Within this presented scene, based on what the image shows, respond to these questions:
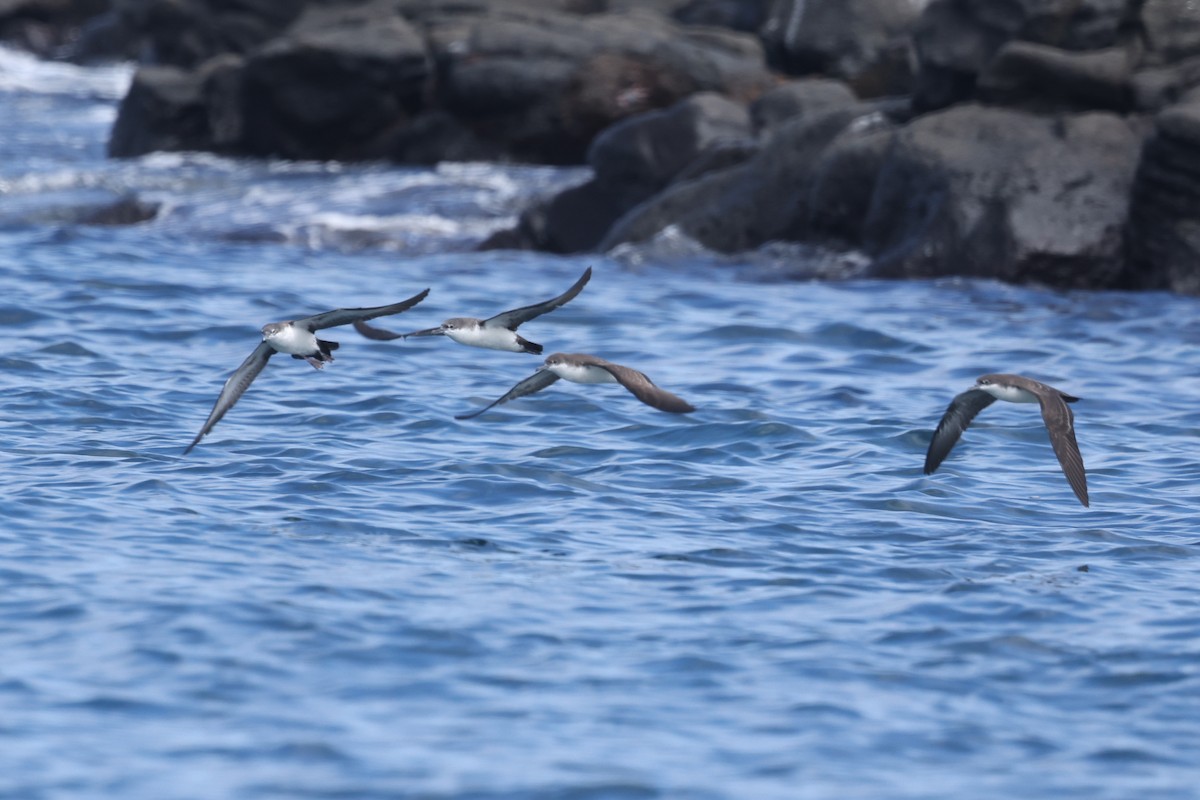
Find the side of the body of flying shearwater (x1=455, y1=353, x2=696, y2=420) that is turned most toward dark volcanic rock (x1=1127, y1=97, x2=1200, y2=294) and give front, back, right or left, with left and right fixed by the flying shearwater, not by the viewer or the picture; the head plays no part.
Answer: back

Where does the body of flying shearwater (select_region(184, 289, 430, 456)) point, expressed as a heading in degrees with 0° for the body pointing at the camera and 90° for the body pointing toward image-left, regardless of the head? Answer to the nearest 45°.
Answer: approximately 45°

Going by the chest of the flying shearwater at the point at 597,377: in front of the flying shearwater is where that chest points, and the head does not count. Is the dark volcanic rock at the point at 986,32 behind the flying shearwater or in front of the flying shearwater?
behind

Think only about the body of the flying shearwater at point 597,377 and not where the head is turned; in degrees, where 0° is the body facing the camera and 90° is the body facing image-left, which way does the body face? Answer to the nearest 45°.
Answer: approximately 45°

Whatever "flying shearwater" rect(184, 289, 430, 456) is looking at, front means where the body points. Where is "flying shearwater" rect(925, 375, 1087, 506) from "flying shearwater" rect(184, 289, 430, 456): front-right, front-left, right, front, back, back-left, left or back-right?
back-left

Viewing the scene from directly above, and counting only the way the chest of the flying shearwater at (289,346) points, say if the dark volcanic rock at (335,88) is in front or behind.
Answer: behind

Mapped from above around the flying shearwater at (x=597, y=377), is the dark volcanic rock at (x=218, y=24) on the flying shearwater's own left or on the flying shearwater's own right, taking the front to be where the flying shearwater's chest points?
on the flying shearwater's own right

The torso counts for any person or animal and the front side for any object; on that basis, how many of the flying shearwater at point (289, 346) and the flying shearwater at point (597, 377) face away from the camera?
0

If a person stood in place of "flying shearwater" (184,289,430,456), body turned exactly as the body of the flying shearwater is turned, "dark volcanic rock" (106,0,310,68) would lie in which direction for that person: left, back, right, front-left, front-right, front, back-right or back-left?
back-right

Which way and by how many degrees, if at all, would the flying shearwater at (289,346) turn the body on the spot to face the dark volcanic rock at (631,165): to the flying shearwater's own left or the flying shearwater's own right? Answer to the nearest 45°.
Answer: approximately 135° to the flying shearwater's own right

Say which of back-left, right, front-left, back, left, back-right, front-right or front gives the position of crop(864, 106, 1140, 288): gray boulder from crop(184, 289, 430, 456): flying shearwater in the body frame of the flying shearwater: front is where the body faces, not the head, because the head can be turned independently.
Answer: back
